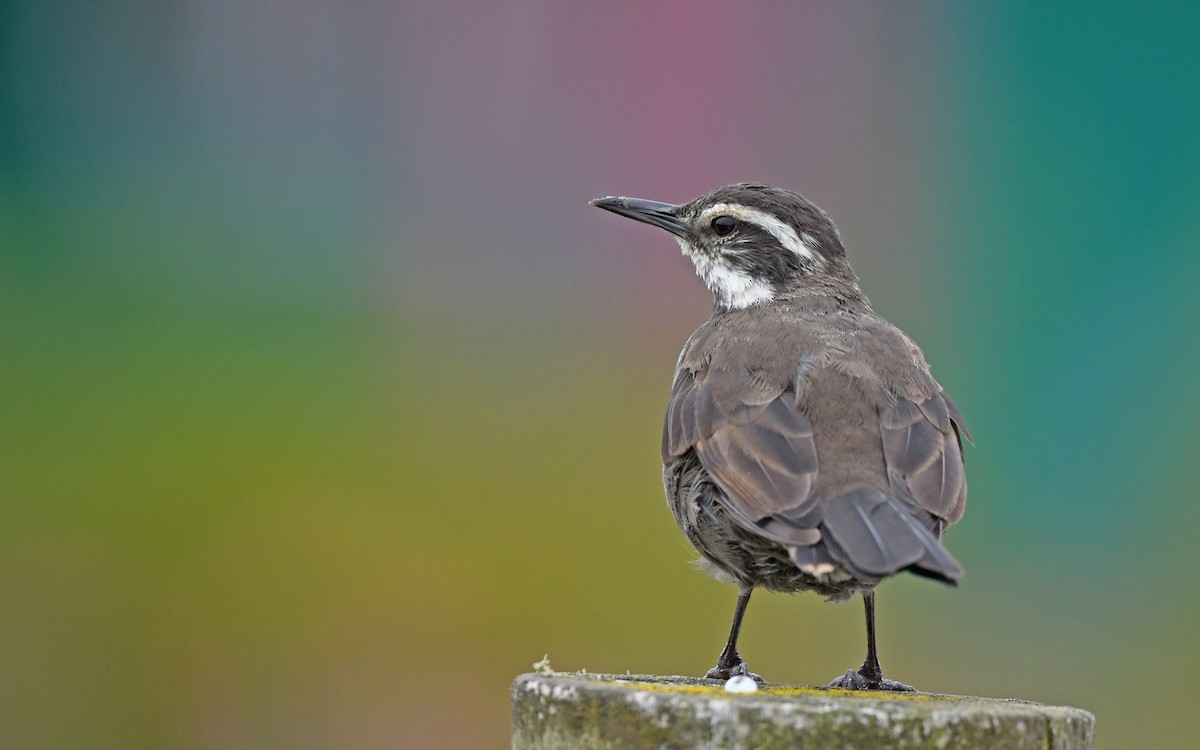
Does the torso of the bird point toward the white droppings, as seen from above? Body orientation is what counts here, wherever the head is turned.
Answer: no

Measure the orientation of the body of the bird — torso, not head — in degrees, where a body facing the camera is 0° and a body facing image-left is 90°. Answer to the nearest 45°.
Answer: approximately 135°
